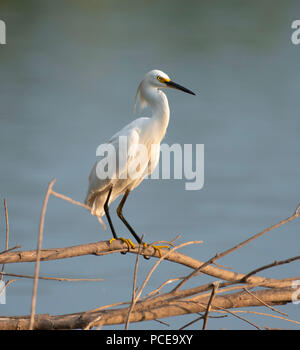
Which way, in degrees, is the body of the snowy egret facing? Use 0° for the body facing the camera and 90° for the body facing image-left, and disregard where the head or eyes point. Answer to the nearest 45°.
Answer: approximately 270°
